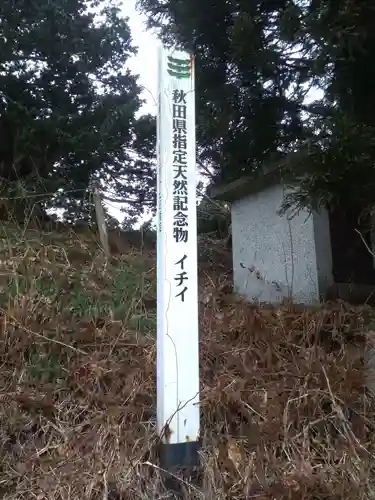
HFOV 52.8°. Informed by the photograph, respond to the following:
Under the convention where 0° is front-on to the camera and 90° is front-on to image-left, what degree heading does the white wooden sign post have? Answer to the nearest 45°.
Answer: approximately 0°

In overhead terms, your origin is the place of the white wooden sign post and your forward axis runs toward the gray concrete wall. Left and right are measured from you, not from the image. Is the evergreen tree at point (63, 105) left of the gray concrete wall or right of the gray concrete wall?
left

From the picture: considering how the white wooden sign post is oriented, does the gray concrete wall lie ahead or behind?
behind

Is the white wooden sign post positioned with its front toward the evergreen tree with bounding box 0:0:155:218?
no

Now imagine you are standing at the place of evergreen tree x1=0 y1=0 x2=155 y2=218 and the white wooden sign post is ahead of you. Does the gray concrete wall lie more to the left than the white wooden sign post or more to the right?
left
